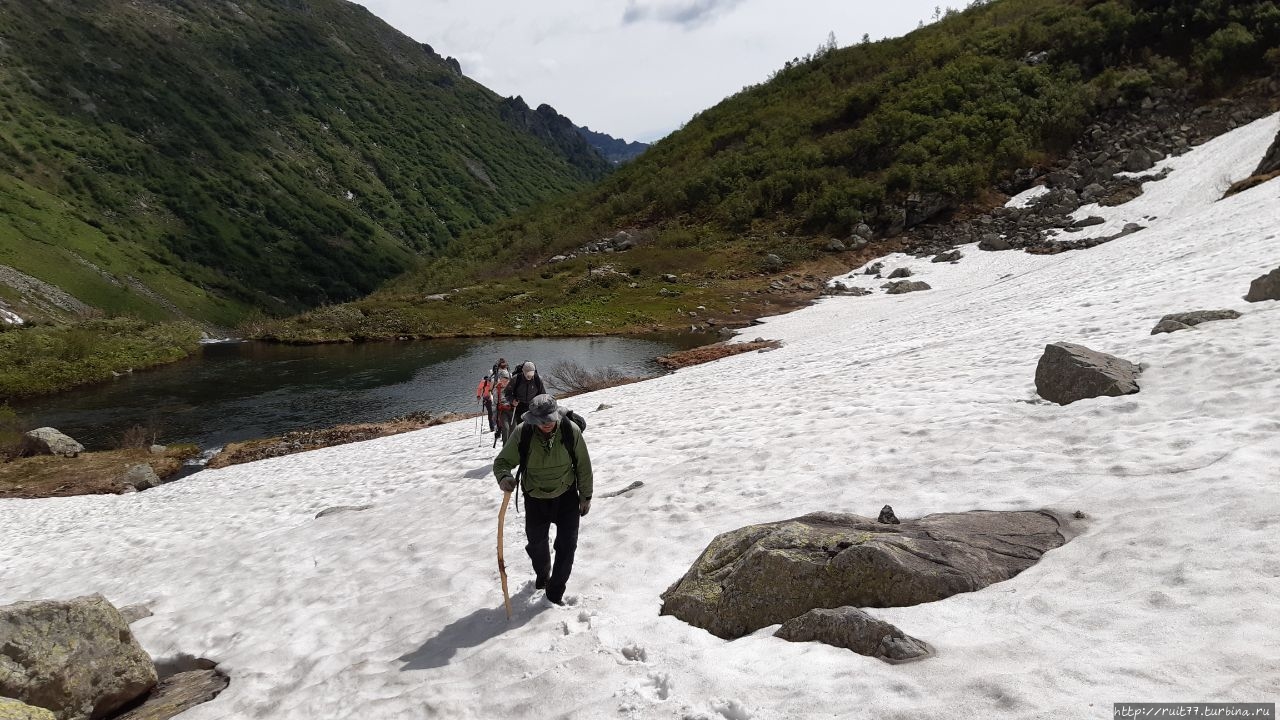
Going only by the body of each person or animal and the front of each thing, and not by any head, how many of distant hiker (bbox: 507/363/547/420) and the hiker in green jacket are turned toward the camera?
2

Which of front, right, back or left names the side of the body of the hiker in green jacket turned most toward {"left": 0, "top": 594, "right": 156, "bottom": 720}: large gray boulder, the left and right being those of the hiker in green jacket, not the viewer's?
right

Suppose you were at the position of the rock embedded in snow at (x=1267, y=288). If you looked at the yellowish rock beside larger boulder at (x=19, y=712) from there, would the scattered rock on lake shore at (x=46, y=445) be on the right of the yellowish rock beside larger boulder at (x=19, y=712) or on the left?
right

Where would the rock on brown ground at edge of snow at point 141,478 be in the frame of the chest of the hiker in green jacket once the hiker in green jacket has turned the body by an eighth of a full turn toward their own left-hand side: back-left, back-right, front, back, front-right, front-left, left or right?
back

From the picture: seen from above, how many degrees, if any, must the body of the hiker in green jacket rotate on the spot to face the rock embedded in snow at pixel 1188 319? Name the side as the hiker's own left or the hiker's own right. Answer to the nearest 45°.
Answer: approximately 90° to the hiker's own left

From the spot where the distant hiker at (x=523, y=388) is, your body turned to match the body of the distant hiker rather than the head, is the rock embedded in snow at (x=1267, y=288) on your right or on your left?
on your left

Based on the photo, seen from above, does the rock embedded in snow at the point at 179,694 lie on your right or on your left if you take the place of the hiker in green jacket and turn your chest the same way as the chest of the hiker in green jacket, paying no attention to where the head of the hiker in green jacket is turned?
on your right

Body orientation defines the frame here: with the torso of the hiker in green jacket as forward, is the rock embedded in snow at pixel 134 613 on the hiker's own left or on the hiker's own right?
on the hiker's own right

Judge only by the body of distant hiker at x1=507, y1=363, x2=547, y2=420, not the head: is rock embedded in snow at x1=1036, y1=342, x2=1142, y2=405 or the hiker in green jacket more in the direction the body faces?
the hiker in green jacket

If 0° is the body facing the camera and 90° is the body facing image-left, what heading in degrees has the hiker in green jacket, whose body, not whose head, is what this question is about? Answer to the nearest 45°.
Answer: approximately 0°

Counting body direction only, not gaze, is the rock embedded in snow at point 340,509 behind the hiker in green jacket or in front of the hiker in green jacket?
behind

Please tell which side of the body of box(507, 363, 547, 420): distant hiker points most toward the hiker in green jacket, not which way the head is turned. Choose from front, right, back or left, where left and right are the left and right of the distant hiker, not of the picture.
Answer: front

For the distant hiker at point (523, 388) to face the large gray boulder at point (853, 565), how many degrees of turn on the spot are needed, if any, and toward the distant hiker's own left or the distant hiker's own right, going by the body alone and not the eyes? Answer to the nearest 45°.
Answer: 0° — they already face it

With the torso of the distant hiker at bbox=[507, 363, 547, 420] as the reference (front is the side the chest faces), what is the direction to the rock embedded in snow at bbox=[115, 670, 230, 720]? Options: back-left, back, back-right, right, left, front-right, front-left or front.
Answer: front-right
